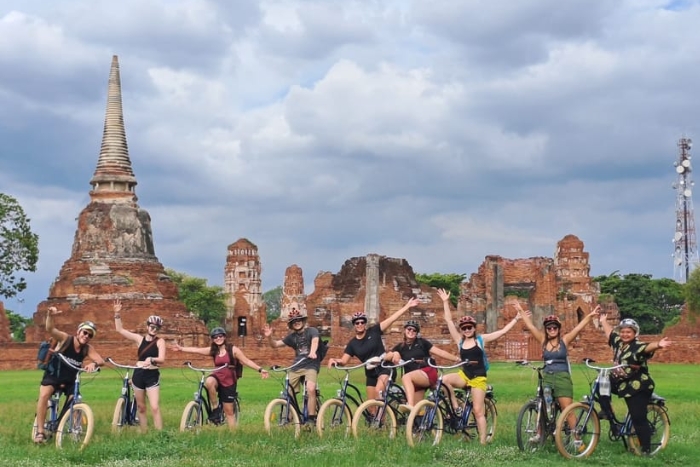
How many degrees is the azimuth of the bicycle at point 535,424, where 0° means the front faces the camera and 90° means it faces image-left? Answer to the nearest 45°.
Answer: approximately 45°

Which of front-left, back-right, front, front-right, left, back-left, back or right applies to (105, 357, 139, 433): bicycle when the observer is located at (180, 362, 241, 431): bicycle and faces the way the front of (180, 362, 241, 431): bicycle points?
front-right

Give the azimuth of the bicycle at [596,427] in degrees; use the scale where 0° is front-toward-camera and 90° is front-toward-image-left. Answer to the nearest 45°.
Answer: approximately 45°

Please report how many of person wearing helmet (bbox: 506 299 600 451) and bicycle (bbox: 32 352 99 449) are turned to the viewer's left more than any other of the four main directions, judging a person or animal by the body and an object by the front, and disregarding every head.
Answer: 0

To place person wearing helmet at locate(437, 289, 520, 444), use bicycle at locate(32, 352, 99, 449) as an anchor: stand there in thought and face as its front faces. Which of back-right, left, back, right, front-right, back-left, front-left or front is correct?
front-left

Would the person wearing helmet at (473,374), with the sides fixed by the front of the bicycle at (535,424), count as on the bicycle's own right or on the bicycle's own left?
on the bicycle's own right

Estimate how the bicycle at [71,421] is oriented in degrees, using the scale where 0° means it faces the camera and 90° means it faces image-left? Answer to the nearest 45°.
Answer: approximately 315°

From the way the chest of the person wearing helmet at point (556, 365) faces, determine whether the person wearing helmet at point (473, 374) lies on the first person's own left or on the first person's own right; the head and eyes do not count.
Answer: on the first person's own right

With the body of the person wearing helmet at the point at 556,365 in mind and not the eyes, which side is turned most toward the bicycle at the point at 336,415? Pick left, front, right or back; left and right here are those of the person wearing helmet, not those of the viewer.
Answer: right

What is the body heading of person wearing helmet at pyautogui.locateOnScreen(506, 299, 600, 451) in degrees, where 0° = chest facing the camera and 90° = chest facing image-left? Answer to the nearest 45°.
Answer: approximately 0°

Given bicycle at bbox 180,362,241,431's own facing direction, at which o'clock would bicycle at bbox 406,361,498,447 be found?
bicycle at bbox 406,361,498,447 is roughly at 8 o'clock from bicycle at bbox 180,362,241,431.

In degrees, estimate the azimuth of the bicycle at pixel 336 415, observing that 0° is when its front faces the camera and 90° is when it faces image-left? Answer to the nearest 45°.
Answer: approximately 45°

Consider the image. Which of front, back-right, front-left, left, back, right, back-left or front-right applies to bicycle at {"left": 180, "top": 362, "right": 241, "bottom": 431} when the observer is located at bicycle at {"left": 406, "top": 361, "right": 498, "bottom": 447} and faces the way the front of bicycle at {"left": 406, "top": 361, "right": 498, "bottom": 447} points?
front-right

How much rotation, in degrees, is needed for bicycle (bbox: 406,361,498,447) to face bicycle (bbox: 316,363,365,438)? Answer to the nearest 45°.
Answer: approximately 45° to its right
